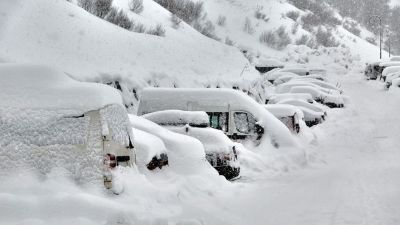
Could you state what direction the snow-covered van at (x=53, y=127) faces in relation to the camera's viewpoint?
facing away from the viewer and to the left of the viewer
